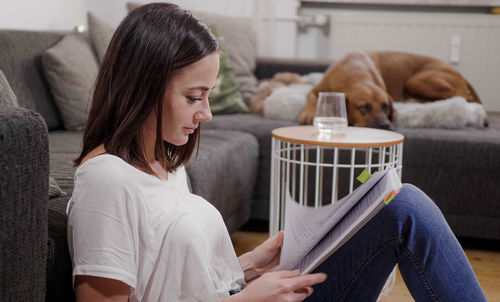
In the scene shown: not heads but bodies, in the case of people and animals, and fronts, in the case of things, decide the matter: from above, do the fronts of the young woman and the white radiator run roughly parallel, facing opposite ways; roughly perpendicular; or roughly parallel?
roughly perpendicular

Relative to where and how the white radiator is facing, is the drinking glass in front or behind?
in front

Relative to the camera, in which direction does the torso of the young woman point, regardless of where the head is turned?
to the viewer's right

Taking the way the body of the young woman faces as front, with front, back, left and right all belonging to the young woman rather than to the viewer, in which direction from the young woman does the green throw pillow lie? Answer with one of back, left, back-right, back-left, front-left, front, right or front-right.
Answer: left

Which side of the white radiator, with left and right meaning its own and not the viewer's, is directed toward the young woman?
front

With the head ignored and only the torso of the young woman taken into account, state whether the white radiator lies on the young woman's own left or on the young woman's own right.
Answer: on the young woman's own left

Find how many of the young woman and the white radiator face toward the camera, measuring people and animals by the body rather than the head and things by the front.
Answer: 1

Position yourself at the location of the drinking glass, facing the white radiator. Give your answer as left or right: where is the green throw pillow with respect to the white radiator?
left

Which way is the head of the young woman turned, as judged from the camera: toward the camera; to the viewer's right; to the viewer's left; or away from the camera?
to the viewer's right

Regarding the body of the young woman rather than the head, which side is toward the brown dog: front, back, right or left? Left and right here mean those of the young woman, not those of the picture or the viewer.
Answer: left
